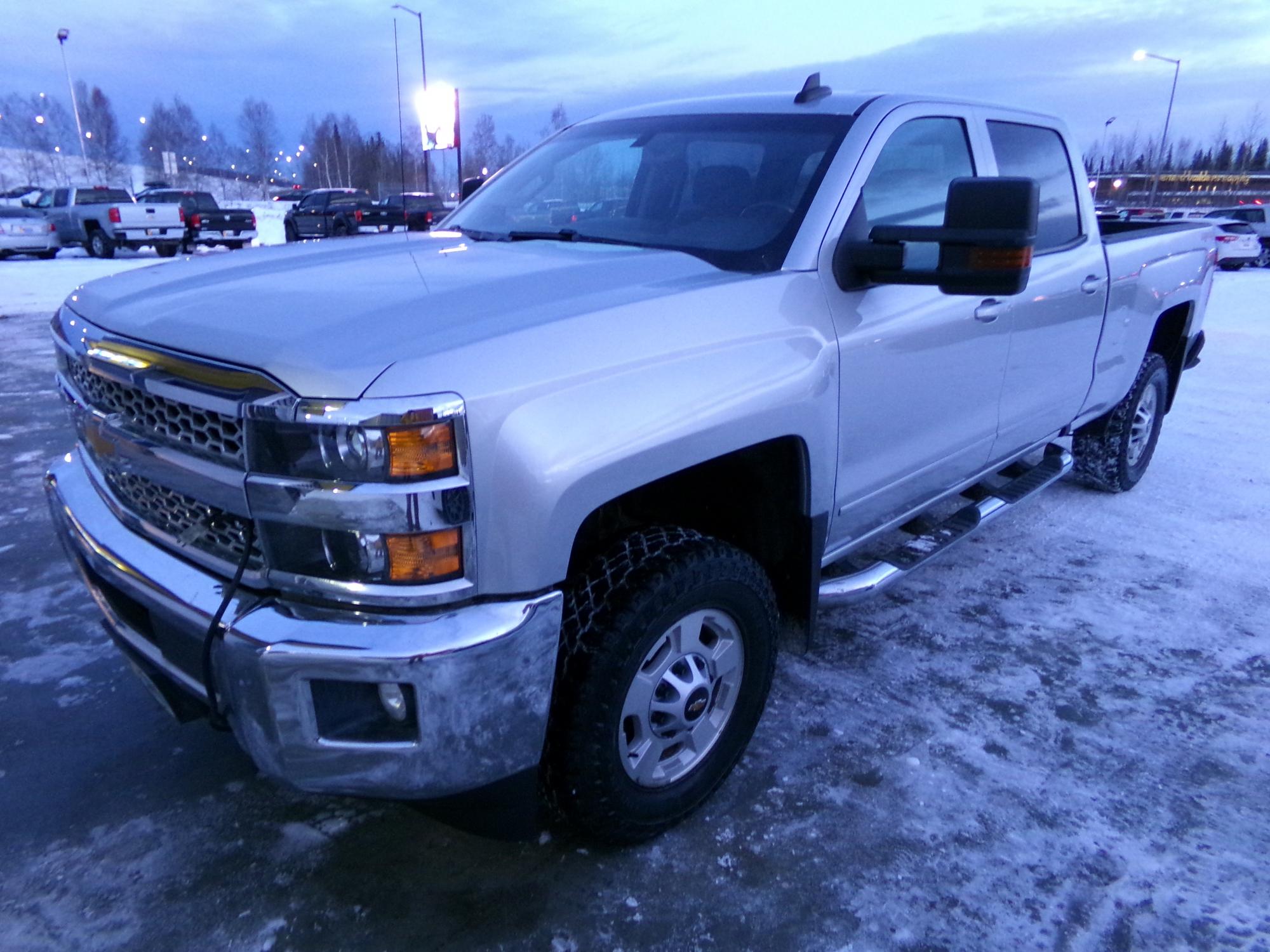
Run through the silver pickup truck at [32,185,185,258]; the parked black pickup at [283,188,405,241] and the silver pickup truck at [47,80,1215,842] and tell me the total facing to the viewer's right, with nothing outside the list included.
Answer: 0

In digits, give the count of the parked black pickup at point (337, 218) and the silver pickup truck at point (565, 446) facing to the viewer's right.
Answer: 0

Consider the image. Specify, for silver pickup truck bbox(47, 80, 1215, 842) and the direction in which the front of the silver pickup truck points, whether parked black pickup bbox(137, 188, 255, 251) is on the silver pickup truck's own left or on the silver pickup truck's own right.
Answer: on the silver pickup truck's own right

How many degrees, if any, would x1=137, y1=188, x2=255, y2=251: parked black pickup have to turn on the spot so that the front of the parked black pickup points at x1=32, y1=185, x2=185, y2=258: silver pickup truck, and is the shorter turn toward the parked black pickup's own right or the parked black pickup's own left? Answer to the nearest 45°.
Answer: approximately 90° to the parked black pickup's own left

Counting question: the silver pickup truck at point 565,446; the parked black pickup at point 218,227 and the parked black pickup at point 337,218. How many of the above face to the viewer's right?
0

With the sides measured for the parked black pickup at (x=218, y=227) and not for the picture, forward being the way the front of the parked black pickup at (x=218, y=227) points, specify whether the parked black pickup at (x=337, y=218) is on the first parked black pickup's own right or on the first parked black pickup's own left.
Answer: on the first parked black pickup's own right

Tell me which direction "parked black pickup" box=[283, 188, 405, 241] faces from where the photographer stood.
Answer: facing away from the viewer and to the left of the viewer

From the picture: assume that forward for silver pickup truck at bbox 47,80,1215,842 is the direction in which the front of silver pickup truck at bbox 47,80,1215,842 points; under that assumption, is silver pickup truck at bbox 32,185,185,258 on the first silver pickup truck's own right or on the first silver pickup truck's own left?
on the first silver pickup truck's own right

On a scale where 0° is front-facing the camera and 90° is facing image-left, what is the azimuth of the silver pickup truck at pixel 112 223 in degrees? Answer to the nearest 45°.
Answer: approximately 135°

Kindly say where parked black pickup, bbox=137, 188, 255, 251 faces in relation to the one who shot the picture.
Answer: facing away from the viewer and to the left of the viewer

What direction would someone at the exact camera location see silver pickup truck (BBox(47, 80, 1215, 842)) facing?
facing the viewer and to the left of the viewer

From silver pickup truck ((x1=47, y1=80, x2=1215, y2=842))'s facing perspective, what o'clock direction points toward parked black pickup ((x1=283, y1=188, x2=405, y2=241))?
The parked black pickup is roughly at 4 o'clock from the silver pickup truck.
